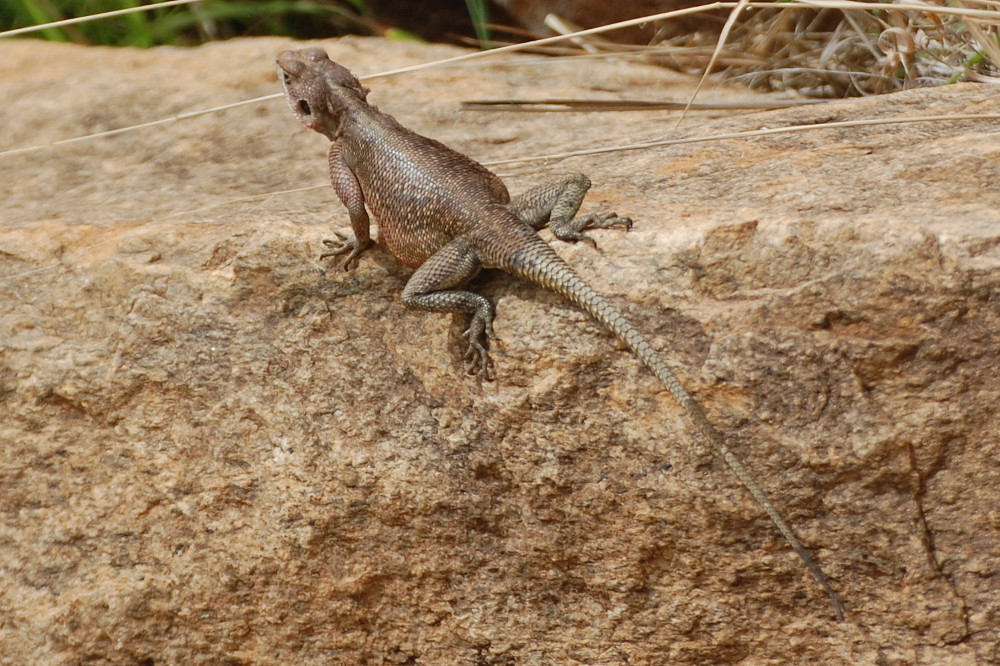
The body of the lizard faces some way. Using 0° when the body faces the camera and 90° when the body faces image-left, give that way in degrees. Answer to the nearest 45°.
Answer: approximately 135°
